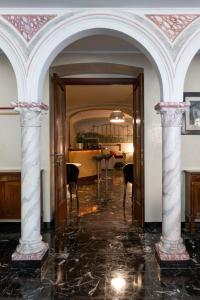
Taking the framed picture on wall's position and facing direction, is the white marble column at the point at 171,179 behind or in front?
in front

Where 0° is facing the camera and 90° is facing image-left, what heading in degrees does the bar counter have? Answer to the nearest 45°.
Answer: approximately 0°

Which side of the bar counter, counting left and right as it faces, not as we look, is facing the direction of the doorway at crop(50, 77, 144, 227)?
front

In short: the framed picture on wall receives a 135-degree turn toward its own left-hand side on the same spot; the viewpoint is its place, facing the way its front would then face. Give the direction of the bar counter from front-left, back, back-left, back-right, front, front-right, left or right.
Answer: left

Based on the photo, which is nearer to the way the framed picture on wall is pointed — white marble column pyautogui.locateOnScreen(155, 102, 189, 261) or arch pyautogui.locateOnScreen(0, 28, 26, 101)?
the white marble column

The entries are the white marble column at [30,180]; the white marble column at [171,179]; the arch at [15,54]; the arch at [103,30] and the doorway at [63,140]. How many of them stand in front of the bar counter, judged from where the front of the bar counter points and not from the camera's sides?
5

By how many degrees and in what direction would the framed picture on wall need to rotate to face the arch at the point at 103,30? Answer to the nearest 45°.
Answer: approximately 45° to its right

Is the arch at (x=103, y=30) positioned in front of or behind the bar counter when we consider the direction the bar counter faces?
in front

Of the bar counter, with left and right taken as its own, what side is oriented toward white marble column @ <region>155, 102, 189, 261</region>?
front

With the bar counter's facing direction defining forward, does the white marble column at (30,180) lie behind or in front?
in front
